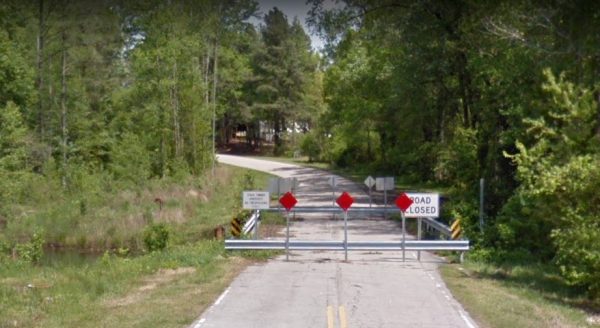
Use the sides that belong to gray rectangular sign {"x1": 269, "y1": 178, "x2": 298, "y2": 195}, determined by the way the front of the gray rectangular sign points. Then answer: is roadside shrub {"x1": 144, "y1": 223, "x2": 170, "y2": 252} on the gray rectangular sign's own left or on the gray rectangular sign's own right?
on the gray rectangular sign's own left

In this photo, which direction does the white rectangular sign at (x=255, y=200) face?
toward the camera

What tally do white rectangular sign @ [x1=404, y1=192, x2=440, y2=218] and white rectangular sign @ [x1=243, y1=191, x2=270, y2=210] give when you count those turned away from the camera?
0

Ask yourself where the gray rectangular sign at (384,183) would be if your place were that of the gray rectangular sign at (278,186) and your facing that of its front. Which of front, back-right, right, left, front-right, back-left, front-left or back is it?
front-right

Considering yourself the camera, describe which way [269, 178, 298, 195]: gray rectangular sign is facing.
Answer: facing away from the viewer

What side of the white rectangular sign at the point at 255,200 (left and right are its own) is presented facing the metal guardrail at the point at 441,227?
left

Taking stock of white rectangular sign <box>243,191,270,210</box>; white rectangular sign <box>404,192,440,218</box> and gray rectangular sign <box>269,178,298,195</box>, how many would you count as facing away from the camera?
1

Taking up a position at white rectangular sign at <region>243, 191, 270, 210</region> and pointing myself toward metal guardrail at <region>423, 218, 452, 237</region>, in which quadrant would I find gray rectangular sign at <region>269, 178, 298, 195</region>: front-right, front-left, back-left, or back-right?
front-left

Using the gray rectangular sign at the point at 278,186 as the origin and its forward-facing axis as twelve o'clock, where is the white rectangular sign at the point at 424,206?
the white rectangular sign at the point at 424,206 is roughly at 5 o'clock from the gray rectangular sign at the point at 278,186.

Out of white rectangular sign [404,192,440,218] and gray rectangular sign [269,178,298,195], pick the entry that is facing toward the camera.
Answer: white rectangular sign [404,192,440,218]

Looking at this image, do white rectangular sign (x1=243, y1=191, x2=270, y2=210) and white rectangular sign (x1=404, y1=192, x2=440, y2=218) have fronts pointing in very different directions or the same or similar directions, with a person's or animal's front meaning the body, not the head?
same or similar directions

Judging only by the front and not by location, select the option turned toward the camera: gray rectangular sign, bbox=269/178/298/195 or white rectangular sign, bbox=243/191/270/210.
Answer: white rectangular sign, bbox=243/191/270/210

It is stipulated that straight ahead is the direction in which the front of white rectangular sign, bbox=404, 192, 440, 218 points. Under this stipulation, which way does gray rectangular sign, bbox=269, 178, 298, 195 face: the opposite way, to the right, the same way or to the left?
the opposite way

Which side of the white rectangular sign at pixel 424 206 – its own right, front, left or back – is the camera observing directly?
front

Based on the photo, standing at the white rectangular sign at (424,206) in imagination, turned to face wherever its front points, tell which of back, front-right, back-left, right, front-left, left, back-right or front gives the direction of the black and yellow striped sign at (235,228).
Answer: right
